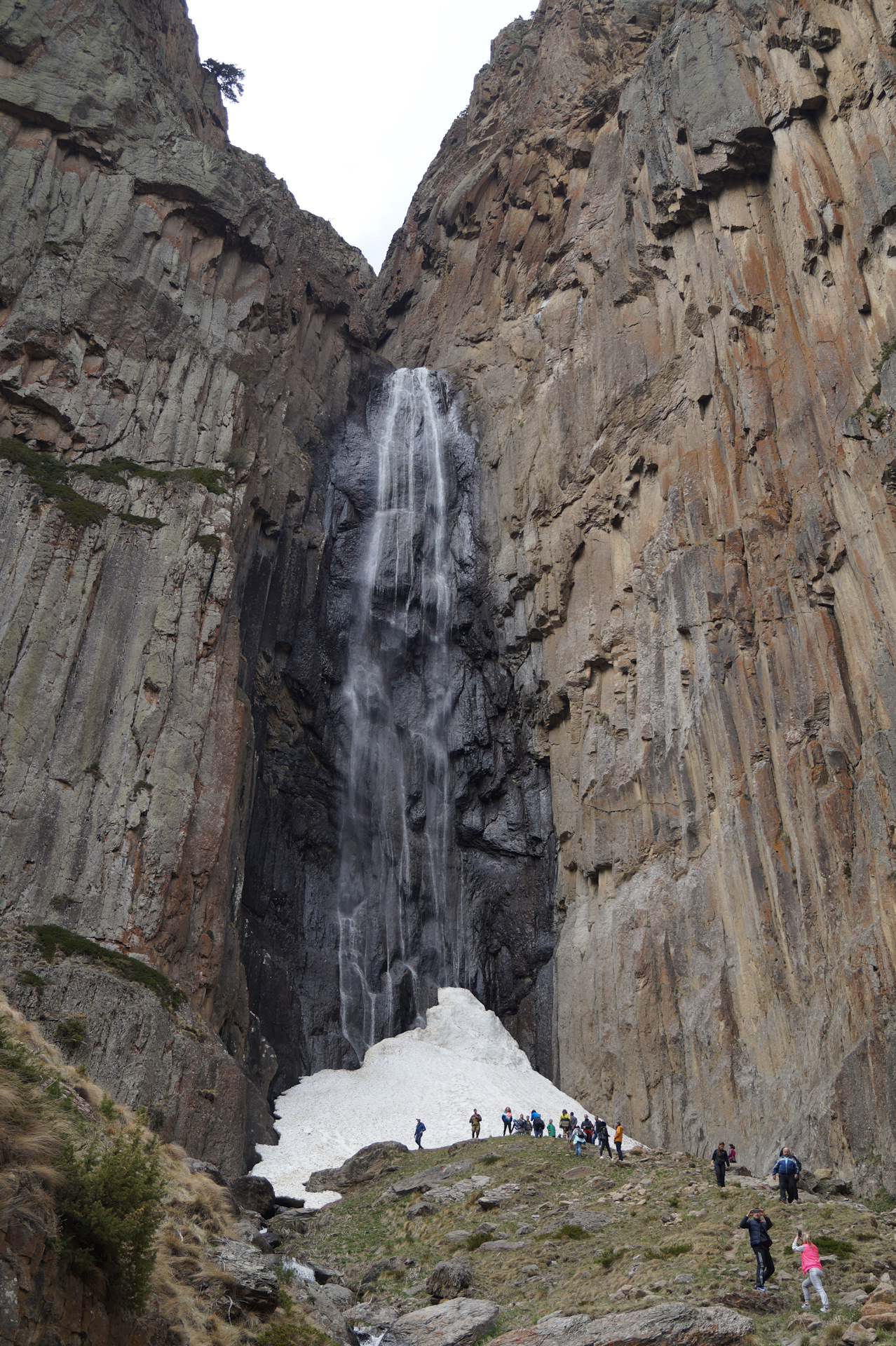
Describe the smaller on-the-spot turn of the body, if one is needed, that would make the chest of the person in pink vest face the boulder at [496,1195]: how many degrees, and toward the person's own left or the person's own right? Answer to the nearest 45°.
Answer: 0° — they already face it

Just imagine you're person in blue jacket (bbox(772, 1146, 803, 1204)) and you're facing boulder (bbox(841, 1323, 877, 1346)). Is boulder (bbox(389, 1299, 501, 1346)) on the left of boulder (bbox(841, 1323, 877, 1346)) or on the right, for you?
right

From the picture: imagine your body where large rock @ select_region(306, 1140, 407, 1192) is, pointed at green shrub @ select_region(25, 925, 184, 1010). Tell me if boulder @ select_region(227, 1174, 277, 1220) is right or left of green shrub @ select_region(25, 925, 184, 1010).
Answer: left

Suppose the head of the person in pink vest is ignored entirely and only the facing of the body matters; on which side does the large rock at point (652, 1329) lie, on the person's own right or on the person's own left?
on the person's own left

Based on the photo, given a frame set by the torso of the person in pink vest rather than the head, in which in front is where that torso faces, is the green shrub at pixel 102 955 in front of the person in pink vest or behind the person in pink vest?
in front

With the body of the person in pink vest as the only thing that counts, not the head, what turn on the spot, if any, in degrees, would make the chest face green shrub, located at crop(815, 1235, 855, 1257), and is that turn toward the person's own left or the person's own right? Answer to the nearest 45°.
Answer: approximately 45° to the person's own right

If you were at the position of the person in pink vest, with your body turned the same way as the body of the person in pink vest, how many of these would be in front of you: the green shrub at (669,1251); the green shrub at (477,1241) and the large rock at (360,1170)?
3

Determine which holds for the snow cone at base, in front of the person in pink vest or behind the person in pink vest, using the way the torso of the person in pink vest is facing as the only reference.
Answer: in front

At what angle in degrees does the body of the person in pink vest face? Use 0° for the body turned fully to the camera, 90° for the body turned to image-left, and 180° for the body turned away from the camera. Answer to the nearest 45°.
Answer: approximately 135°

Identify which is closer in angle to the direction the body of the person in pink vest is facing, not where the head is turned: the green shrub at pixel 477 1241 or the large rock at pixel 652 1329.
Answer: the green shrub

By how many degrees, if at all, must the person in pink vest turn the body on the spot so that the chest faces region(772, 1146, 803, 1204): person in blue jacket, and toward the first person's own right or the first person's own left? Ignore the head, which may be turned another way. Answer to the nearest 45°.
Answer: approximately 45° to the first person's own right

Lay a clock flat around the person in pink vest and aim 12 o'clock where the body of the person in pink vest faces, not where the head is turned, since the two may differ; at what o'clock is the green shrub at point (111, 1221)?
The green shrub is roughly at 9 o'clock from the person in pink vest.

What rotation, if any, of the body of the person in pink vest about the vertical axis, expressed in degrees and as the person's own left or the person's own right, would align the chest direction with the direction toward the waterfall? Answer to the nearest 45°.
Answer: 0° — they already face it

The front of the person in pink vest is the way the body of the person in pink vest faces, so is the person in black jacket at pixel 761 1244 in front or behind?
in front
